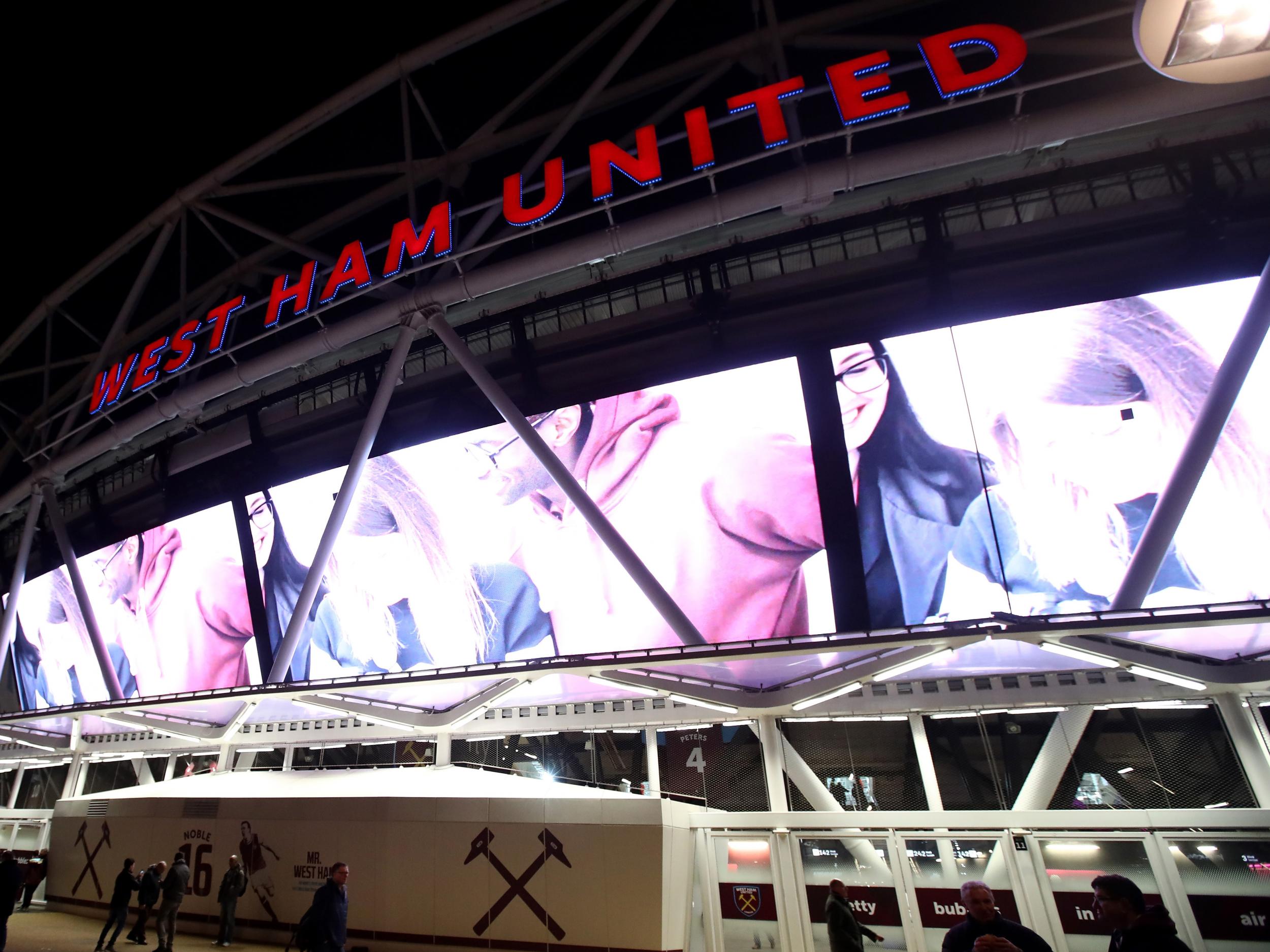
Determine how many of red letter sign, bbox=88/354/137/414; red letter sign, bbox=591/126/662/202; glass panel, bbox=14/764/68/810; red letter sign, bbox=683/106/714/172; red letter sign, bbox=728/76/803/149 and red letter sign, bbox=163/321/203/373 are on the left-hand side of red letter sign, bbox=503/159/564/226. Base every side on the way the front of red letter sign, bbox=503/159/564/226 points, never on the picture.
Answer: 3

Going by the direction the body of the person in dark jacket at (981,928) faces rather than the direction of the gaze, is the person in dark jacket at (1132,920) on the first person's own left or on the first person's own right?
on the first person's own left

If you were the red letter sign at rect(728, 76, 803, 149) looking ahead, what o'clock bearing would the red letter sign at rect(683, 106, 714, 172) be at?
the red letter sign at rect(683, 106, 714, 172) is roughly at 3 o'clock from the red letter sign at rect(728, 76, 803, 149).

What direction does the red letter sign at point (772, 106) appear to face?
toward the camera

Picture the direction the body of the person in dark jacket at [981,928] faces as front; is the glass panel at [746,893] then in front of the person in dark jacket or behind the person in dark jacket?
behind

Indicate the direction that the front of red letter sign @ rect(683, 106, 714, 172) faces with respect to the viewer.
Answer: facing the viewer

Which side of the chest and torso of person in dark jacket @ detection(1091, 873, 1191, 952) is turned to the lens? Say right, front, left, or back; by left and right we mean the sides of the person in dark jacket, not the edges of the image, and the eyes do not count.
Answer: left

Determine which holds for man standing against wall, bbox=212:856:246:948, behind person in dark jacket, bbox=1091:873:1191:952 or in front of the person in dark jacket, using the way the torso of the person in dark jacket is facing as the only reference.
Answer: in front

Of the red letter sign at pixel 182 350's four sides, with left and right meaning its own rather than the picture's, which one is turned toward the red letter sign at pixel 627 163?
left

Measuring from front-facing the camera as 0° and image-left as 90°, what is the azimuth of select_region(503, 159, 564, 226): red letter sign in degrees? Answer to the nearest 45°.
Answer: approximately 45°

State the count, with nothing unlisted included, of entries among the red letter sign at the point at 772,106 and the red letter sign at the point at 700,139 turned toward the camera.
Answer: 2

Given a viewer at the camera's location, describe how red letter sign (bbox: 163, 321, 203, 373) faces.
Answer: facing the viewer and to the left of the viewer
